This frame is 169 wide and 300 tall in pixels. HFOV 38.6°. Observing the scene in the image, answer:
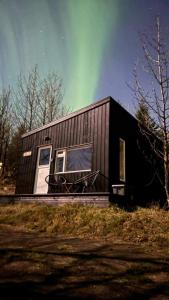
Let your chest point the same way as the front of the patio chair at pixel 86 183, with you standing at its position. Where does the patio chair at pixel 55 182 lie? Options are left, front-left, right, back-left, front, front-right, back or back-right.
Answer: front-right

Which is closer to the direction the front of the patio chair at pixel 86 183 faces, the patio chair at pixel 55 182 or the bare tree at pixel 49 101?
the patio chair

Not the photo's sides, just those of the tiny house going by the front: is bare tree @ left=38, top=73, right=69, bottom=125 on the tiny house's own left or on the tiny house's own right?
on the tiny house's own right

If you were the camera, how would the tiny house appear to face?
facing the viewer and to the left of the viewer

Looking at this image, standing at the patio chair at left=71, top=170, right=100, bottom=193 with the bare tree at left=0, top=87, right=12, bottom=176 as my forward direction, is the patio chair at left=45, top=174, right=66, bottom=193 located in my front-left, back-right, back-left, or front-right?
front-left

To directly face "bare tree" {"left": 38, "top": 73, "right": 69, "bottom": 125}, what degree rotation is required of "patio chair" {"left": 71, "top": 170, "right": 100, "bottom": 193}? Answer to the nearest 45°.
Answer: approximately 90° to its right

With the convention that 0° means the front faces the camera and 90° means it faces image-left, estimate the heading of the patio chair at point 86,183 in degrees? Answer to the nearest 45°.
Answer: approximately 90°
